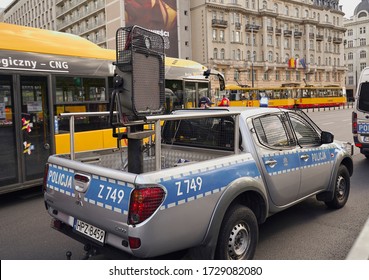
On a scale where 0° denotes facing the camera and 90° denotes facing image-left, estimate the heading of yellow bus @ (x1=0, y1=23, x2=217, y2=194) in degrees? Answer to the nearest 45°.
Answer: approximately 225°

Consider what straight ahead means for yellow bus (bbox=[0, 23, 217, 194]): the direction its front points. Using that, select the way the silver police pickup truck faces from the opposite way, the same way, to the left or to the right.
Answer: the same way

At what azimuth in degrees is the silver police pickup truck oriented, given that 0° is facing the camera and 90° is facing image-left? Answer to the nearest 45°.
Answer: approximately 225°

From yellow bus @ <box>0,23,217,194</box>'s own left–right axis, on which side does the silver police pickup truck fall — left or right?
on its right

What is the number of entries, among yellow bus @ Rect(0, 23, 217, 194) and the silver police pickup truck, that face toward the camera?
0

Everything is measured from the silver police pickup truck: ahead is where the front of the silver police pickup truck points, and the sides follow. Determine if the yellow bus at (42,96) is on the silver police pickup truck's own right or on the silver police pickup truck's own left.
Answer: on the silver police pickup truck's own left
